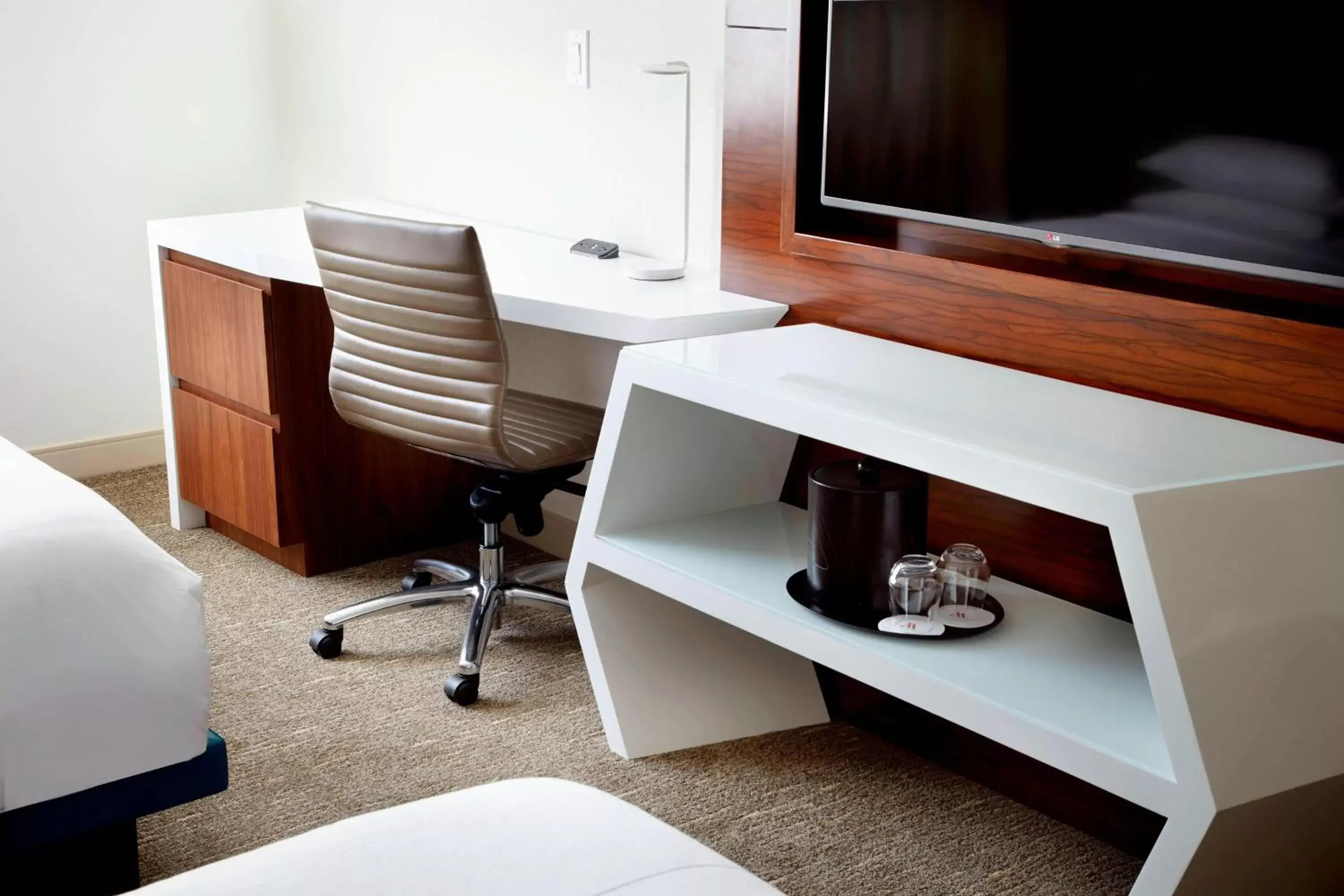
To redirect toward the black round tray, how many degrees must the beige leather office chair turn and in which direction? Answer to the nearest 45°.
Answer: approximately 90° to its right

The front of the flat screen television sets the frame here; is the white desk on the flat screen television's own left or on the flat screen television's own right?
on the flat screen television's own right

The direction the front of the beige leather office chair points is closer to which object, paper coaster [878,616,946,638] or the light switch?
the light switch

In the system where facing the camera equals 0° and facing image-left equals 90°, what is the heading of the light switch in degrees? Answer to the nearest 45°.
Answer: approximately 45°

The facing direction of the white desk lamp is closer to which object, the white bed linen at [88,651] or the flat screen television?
the white bed linen

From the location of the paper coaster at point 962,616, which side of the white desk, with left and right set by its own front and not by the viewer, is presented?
left

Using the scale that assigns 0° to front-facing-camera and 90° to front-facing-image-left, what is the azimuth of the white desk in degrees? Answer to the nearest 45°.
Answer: approximately 45°

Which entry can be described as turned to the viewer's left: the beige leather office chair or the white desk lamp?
the white desk lamp

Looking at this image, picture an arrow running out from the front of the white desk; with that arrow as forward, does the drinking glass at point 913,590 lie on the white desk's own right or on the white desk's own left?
on the white desk's own left

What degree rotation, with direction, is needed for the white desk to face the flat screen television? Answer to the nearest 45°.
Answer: approximately 90° to its left

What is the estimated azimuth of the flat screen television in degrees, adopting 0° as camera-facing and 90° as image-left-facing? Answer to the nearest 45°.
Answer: approximately 45°

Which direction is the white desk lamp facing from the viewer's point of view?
to the viewer's left
